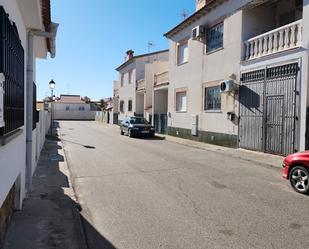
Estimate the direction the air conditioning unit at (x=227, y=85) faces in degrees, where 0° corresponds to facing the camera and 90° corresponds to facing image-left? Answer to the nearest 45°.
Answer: approximately 45°

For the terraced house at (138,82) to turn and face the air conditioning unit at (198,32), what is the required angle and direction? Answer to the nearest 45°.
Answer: approximately 45° to its left

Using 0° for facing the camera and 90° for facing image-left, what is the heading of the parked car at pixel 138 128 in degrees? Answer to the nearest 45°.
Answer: approximately 315°

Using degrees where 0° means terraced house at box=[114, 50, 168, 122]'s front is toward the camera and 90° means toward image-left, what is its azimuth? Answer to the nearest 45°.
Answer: approximately 45°

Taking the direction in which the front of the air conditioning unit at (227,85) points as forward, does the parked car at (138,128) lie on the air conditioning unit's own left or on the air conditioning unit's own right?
on the air conditioning unit's own right

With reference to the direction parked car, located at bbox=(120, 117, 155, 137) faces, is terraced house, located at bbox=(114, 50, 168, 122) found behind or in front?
behind

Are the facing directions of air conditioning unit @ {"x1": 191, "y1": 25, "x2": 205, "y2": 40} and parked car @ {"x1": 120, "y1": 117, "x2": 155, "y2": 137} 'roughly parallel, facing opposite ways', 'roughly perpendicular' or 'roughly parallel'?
roughly perpendicular
